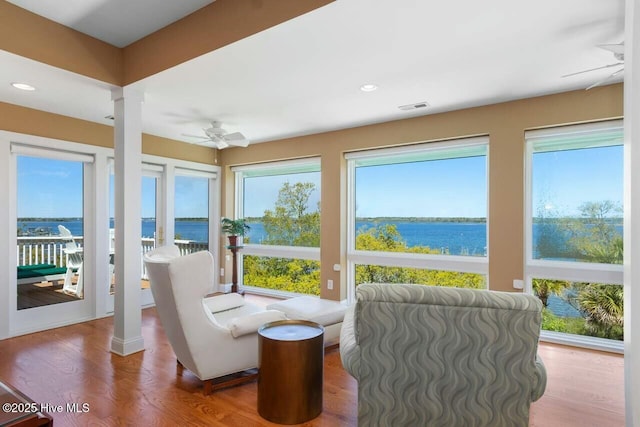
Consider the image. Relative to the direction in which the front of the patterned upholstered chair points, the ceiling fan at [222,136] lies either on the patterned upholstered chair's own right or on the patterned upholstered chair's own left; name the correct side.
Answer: on the patterned upholstered chair's own left

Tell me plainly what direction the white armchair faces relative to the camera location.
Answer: facing away from the viewer and to the right of the viewer

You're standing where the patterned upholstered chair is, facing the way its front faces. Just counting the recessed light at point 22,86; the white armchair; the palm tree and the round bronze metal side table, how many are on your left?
3

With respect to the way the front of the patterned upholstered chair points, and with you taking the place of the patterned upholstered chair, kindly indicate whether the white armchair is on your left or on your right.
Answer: on your left

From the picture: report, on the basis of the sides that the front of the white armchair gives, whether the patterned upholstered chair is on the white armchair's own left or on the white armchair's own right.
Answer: on the white armchair's own right

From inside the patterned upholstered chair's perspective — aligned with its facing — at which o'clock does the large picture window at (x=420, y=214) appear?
The large picture window is roughly at 12 o'clock from the patterned upholstered chair.

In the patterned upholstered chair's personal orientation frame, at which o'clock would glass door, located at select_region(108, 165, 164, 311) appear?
The glass door is roughly at 10 o'clock from the patterned upholstered chair.

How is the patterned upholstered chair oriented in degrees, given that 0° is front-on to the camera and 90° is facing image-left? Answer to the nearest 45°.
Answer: approximately 180°
